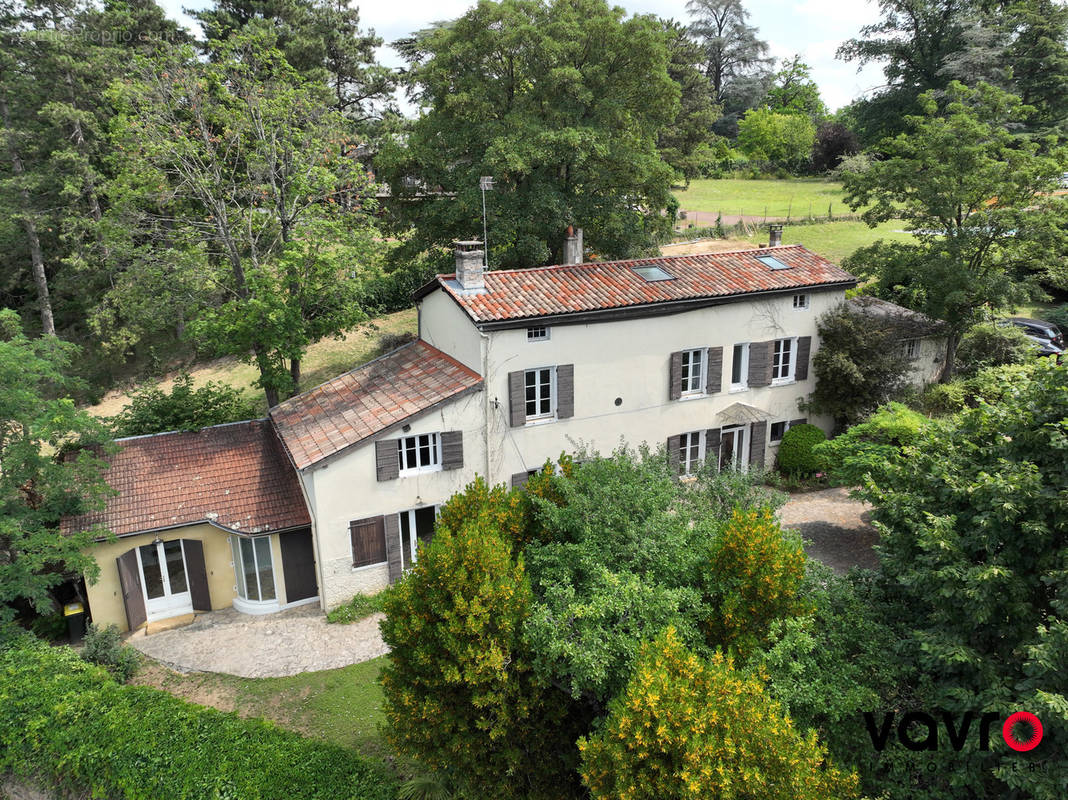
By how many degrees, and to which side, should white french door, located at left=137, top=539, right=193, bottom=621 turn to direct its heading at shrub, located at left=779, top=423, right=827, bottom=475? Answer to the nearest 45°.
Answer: approximately 90° to its left

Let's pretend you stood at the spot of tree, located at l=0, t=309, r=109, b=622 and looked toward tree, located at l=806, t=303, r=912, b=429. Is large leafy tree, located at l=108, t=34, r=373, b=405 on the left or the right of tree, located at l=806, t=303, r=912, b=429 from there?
left

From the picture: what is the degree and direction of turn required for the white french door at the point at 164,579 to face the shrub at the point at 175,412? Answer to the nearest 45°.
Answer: approximately 180°

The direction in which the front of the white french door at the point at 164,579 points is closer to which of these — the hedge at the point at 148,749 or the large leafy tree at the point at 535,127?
the hedge

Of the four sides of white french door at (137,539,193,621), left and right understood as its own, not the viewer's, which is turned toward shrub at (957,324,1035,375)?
left

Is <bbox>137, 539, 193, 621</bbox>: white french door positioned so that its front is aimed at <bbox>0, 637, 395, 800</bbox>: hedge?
yes

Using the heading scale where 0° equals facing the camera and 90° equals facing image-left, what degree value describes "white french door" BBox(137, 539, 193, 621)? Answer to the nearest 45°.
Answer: approximately 0°

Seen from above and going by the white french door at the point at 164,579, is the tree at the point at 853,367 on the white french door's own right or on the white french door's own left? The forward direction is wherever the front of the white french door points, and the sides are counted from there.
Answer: on the white french door's own left

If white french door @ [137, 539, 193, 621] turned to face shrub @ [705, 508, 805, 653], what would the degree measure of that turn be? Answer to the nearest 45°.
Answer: approximately 45° to its left

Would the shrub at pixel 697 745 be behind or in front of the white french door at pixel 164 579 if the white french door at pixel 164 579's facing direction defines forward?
in front
